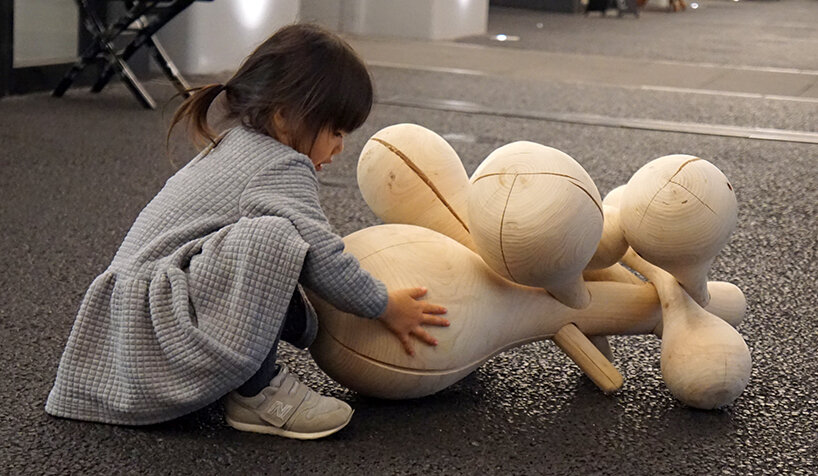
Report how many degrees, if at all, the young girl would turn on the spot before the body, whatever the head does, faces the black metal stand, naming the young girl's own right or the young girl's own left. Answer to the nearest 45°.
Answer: approximately 90° to the young girl's own left

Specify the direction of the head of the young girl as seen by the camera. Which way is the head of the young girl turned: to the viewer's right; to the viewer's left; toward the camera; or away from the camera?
to the viewer's right

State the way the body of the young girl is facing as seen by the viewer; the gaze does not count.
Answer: to the viewer's right
